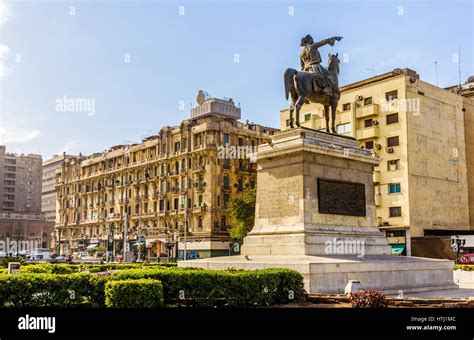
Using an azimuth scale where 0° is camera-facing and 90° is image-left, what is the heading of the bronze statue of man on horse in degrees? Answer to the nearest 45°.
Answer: approximately 225°

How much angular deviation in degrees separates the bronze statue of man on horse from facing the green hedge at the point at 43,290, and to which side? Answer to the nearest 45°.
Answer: approximately 180°

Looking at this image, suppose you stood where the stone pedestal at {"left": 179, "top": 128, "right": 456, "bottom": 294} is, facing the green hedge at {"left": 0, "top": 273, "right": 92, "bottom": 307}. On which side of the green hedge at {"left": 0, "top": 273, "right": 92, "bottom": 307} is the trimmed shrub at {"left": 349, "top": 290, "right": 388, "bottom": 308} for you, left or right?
left

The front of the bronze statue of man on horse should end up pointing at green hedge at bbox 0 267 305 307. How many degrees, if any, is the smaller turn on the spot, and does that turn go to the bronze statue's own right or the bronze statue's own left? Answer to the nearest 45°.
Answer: approximately 135° to the bronze statue's own right

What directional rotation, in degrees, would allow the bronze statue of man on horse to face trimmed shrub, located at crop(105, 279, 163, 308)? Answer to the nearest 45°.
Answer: approximately 135° to its right
